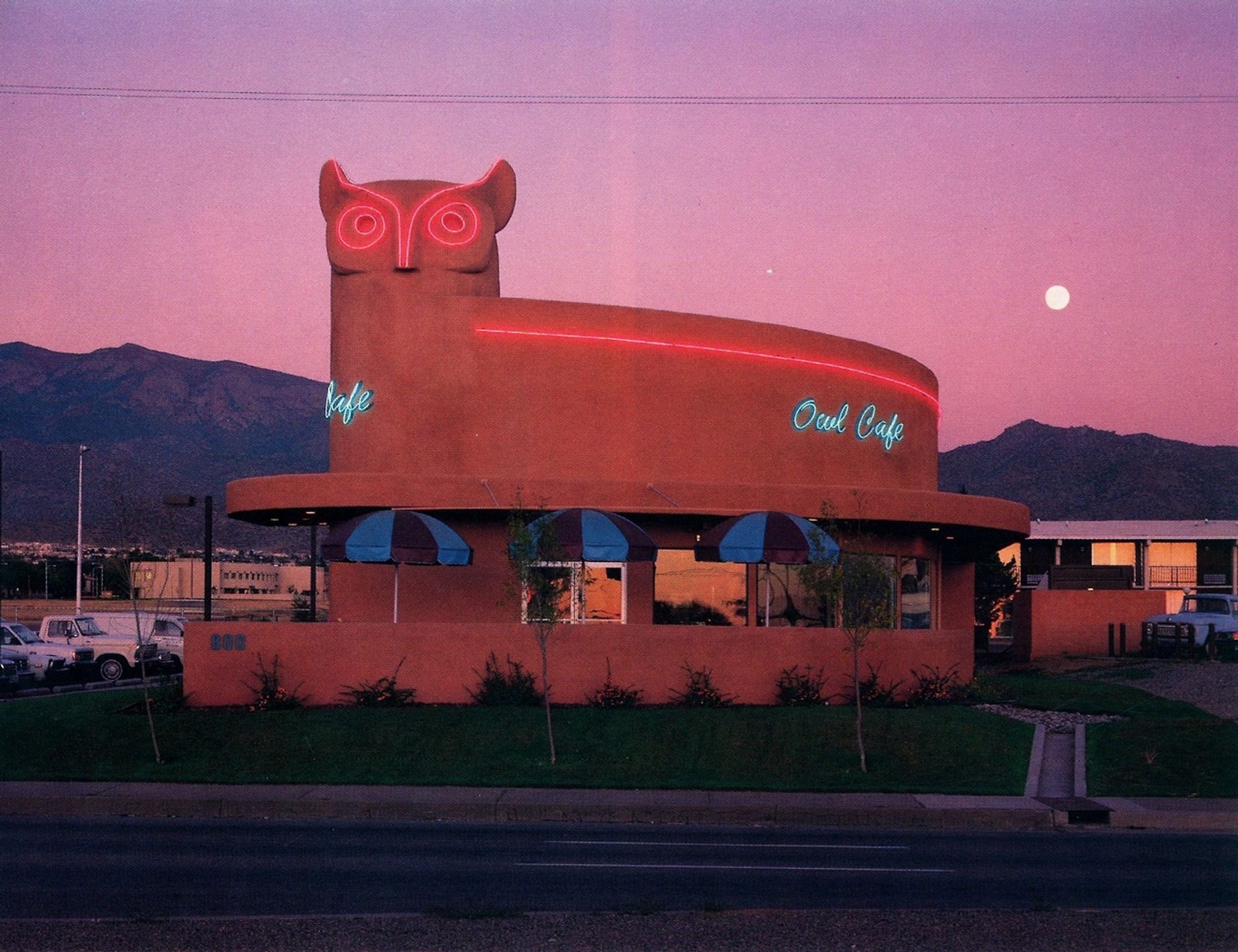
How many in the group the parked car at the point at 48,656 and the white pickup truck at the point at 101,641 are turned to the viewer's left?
0

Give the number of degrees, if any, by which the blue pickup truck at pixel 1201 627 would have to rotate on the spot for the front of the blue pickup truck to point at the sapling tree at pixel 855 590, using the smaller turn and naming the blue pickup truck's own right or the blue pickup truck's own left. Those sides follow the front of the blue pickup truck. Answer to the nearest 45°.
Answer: approximately 45° to the blue pickup truck's own left

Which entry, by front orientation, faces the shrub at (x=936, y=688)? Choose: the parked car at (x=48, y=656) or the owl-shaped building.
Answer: the parked car

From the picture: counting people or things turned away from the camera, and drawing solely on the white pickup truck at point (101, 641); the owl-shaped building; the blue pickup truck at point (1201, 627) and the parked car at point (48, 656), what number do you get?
0

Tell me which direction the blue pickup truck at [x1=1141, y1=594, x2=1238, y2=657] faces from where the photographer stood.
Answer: facing the viewer and to the left of the viewer

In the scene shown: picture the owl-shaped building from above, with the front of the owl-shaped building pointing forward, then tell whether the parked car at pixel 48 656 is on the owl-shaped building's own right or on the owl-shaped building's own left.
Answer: on the owl-shaped building's own right

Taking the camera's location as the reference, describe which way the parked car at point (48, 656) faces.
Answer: facing the viewer and to the right of the viewer

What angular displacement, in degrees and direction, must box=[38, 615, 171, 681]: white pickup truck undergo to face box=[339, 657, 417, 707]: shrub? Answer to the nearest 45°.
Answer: approximately 45° to its right

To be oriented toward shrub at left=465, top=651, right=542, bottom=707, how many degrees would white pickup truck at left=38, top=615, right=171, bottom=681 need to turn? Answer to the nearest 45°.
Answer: approximately 45° to its right

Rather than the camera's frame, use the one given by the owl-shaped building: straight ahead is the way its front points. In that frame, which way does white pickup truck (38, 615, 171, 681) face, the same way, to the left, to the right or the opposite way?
to the left

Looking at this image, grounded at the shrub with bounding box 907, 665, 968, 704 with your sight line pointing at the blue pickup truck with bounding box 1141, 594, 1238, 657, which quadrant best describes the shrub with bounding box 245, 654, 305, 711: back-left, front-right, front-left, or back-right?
back-left

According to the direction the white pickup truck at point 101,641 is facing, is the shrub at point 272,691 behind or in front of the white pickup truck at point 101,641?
in front

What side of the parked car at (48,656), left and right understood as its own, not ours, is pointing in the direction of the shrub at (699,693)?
front
